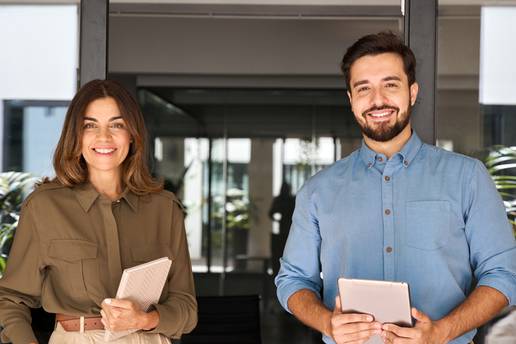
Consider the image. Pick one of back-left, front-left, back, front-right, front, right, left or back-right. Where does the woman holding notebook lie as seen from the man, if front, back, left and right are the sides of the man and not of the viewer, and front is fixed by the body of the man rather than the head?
right

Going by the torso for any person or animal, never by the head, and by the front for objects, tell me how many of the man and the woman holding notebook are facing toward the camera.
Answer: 2

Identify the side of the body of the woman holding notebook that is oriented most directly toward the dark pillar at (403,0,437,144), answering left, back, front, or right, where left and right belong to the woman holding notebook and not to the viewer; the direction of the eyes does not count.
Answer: left

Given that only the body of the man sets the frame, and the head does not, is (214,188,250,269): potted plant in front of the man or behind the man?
behind
